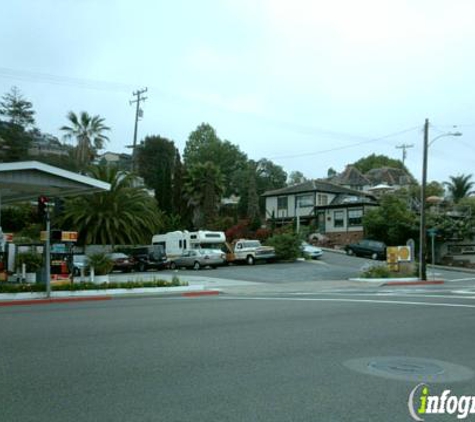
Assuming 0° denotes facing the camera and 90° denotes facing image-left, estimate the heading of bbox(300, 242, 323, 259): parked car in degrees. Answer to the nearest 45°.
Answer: approximately 315°

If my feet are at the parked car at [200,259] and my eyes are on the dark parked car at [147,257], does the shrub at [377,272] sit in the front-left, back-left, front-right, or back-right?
back-left

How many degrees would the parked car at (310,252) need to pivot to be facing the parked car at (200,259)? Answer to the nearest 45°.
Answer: approximately 90° to its right

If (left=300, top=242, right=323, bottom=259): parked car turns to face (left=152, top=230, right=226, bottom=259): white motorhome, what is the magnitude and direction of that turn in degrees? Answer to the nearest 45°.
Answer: approximately 135° to its right

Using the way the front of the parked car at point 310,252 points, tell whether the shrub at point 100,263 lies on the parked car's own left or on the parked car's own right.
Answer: on the parked car's own right

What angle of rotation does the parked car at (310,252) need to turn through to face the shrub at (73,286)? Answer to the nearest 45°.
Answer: approximately 45° to its right

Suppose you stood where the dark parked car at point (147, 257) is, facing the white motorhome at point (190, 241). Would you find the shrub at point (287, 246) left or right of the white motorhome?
right
